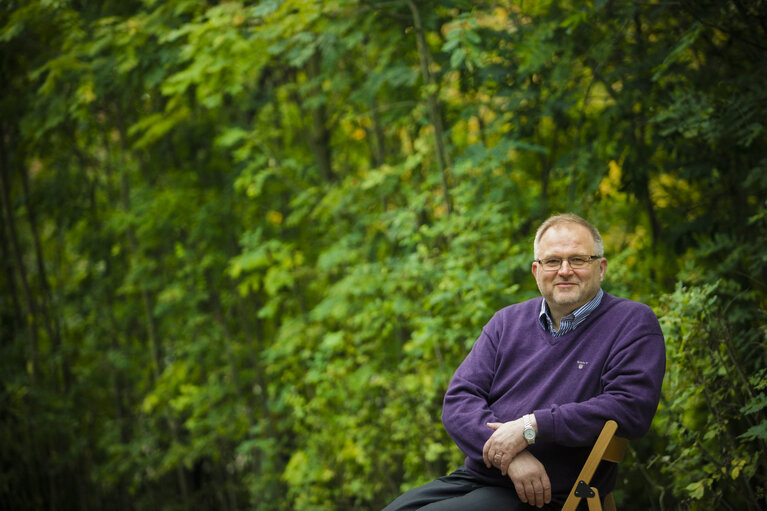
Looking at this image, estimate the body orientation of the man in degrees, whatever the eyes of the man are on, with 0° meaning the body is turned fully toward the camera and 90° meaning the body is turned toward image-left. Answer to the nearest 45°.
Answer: approximately 45°
